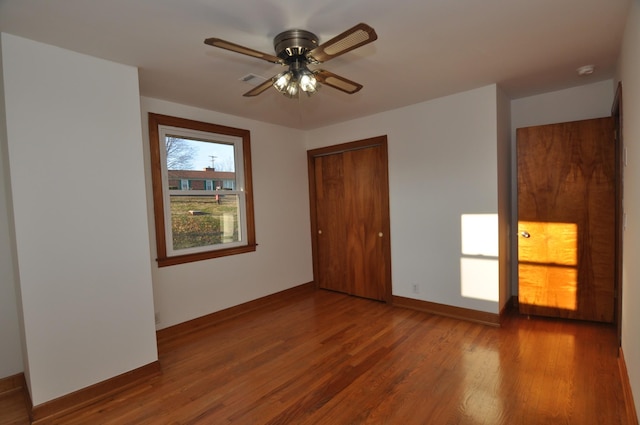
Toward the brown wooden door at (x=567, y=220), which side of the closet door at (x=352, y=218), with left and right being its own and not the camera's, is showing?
left

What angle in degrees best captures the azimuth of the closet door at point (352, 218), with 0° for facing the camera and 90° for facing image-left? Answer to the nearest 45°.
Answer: approximately 45°

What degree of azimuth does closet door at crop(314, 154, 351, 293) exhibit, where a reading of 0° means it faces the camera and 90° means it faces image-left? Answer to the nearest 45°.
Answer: approximately 45°
